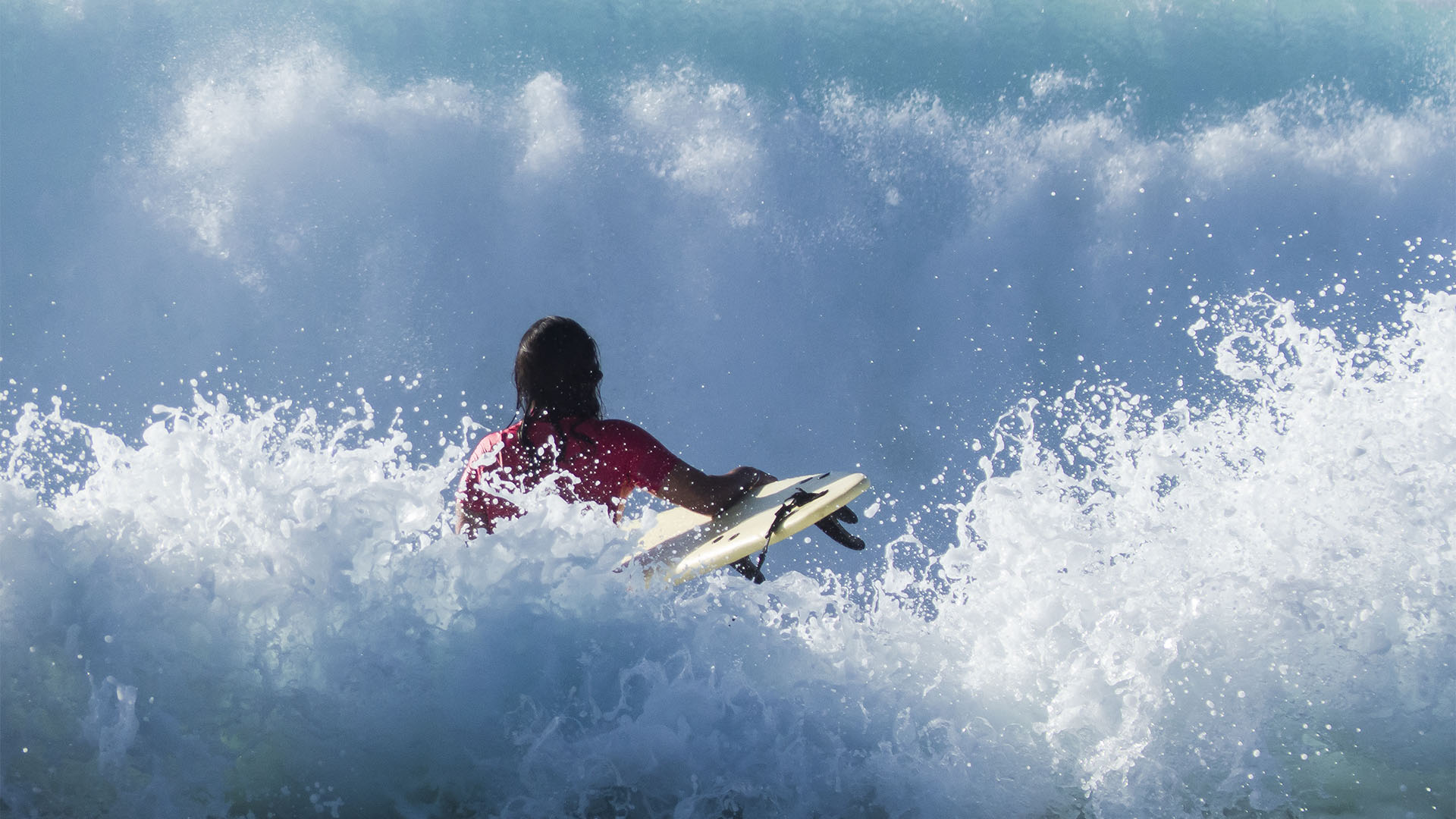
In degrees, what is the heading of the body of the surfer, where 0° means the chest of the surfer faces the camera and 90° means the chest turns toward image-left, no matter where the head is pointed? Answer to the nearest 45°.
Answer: approximately 180°

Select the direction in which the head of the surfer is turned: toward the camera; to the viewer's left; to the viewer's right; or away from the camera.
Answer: away from the camera
